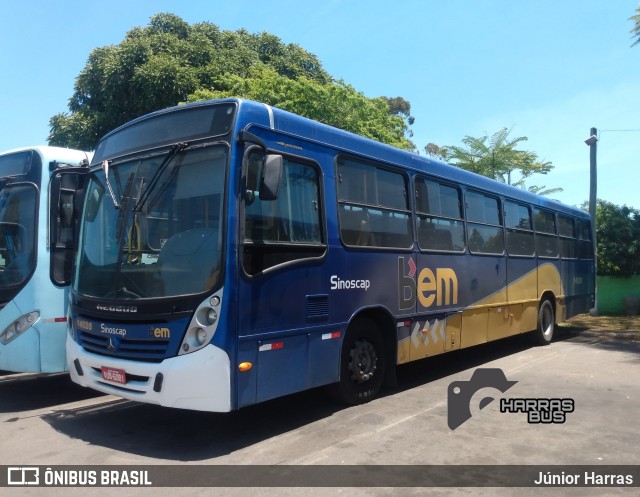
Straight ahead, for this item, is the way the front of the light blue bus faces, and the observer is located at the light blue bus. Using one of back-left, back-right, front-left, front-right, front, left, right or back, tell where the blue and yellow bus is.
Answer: left

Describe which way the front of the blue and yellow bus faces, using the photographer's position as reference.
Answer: facing the viewer and to the left of the viewer

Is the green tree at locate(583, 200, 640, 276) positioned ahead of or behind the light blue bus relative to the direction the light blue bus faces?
behind

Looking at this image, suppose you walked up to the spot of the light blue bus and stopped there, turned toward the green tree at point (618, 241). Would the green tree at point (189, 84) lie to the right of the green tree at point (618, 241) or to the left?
left

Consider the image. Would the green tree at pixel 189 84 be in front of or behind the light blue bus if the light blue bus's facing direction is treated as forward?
behind

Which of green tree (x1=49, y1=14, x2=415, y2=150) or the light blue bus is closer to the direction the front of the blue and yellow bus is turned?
the light blue bus

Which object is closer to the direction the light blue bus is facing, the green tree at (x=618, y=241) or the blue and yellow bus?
the blue and yellow bus

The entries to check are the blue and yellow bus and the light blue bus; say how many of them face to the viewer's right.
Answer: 0

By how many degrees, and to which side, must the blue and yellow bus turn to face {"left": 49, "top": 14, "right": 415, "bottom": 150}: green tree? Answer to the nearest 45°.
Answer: approximately 135° to its right
